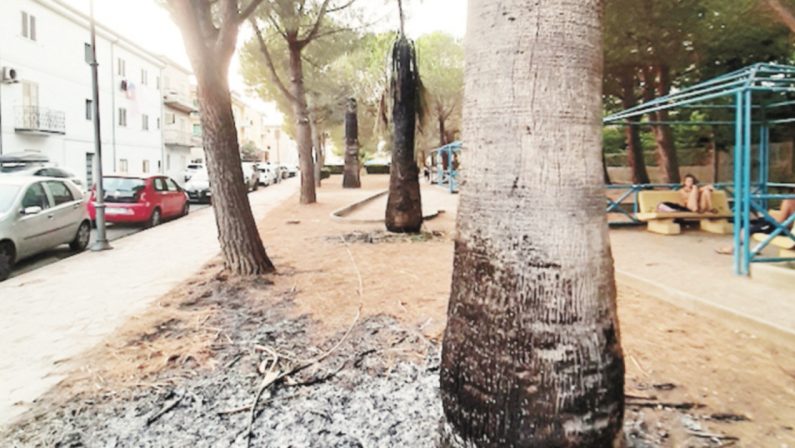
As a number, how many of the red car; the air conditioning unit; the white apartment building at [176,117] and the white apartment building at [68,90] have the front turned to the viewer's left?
0

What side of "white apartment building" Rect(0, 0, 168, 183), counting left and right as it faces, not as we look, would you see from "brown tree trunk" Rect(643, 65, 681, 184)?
front

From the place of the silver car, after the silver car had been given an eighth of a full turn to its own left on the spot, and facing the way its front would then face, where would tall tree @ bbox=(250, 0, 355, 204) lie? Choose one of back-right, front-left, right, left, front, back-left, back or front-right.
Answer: back-left

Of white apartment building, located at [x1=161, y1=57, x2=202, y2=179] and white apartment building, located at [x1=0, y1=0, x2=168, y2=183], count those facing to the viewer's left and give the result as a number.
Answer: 0

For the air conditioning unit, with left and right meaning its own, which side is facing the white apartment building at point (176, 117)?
left

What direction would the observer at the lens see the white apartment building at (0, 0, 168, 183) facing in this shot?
facing the viewer and to the right of the viewer

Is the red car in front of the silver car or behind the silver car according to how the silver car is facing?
behind

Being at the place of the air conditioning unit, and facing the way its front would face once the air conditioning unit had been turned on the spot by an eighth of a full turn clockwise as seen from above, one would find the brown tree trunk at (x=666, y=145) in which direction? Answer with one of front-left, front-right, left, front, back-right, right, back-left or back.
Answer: front-left

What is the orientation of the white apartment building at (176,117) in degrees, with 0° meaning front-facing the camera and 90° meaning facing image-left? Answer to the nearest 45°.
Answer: approximately 315°

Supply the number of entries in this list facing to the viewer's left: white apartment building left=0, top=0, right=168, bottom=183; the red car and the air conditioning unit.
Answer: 0

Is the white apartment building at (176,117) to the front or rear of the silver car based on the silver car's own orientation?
to the rear

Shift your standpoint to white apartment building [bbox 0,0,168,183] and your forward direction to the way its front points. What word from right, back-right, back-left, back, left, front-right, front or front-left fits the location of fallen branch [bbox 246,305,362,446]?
front-right

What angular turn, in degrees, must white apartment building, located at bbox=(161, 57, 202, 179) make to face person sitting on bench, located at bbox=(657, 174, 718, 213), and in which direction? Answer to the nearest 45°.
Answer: approximately 45° to its right

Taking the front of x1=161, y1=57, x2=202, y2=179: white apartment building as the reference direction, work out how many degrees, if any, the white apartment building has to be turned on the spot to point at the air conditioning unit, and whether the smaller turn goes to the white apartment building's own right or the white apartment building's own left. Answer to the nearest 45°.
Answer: approximately 45° to the white apartment building's own right

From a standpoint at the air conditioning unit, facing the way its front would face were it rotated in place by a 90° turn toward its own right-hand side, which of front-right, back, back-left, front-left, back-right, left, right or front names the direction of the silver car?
front-left

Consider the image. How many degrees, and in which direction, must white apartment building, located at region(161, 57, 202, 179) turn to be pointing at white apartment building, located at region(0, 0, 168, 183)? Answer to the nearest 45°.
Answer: approximately 45° to its right

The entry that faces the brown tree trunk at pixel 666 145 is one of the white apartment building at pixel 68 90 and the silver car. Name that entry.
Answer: the white apartment building
